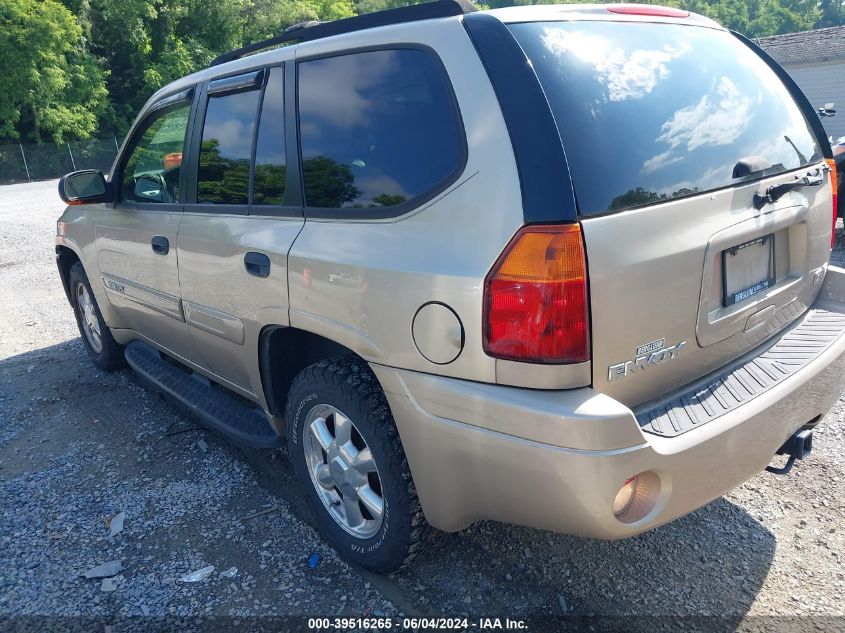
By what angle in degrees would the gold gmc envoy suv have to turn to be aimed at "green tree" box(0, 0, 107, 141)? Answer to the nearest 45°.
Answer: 0° — it already faces it

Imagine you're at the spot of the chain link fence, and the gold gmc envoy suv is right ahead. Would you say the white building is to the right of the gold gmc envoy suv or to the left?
left

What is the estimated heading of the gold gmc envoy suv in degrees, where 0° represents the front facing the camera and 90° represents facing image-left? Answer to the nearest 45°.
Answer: approximately 135°

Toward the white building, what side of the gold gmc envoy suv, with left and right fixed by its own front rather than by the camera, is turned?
right

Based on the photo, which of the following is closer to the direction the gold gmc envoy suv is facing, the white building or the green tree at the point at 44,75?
the green tree

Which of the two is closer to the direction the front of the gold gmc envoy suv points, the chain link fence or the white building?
the chain link fence
